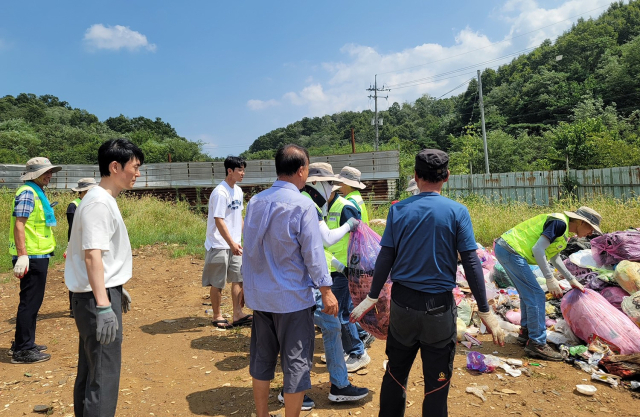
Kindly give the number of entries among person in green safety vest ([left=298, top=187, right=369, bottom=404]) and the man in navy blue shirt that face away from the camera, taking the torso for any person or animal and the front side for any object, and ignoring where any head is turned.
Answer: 1

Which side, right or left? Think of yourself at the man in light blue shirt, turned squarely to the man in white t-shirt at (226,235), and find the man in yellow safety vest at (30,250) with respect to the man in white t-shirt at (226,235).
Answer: left

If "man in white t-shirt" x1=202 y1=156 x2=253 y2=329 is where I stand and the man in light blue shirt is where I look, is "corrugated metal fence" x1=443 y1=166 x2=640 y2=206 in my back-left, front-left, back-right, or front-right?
back-left

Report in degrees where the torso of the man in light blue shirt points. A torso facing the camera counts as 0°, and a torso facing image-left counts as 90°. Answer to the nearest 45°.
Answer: approximately 225°

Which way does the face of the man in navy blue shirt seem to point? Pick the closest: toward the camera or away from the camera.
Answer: away from the camera

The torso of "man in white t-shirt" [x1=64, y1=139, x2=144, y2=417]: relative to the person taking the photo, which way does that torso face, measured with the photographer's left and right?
facing to the right of the viewer

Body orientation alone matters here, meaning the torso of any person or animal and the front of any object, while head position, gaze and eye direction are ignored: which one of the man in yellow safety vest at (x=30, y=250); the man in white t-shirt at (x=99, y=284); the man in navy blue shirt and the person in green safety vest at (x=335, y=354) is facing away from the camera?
the man in navy blue shirt

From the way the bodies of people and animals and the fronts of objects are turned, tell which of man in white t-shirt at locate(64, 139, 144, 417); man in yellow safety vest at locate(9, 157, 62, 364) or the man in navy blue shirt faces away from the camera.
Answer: the man in navy blue shirt

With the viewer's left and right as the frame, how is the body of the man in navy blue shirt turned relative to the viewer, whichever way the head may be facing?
facing away from the viewer

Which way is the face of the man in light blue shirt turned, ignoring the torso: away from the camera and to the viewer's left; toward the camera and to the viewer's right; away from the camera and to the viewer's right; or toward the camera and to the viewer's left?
away from the camera and to the viewer's right

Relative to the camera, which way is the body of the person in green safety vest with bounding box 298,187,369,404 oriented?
to the viewer's right
